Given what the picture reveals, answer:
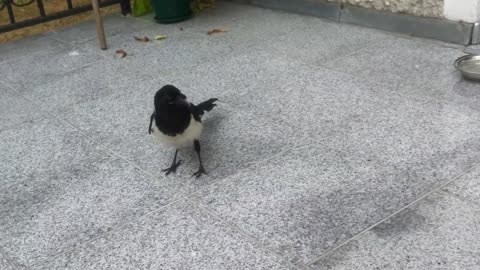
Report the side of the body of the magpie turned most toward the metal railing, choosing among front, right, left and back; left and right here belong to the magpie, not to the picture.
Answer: right

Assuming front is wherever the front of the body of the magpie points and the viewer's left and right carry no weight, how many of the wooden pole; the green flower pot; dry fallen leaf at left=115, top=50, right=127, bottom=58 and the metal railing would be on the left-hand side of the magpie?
0

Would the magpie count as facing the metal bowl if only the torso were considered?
no

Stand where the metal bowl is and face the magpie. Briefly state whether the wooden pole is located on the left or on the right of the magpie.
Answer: right

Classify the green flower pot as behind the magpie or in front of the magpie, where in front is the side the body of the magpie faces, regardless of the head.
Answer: behind

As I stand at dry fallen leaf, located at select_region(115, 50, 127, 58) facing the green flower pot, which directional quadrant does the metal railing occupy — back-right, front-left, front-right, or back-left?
front-left

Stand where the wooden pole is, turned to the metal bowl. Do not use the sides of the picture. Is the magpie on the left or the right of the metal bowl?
right

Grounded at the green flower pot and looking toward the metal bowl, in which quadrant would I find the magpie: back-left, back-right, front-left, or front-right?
front-right

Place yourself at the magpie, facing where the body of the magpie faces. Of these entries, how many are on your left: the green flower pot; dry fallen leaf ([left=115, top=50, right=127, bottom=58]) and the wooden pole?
0

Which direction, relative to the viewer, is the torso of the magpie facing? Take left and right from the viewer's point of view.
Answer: facing the viewer and to the left of the viewer

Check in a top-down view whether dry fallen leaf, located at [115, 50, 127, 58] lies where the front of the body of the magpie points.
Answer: no

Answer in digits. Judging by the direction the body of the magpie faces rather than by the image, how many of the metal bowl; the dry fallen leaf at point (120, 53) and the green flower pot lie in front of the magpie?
0

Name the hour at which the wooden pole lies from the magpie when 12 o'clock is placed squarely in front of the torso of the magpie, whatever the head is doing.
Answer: The wooden pole is roughly at 4 o'clock from the magpie.
